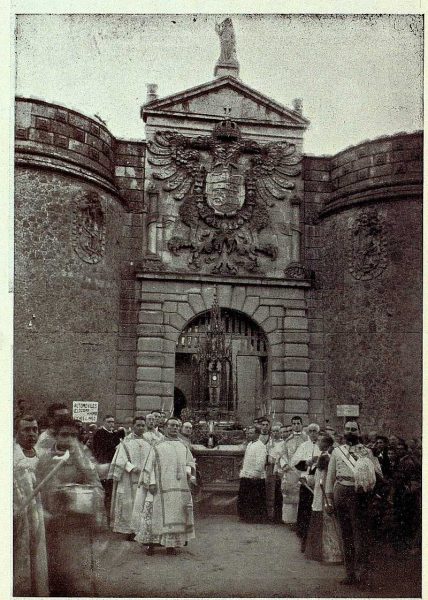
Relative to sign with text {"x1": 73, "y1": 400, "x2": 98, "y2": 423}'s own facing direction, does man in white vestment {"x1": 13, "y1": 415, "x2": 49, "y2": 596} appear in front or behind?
in front

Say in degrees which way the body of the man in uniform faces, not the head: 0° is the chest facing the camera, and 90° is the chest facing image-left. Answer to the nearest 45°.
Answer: approximately 0°

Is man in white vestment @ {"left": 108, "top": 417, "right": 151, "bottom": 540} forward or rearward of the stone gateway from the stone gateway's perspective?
forward

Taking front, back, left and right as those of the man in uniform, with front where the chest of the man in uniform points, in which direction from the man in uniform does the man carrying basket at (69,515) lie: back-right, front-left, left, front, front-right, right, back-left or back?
right

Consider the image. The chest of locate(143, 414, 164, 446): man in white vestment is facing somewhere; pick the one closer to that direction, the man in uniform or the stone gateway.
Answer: the man in uniform

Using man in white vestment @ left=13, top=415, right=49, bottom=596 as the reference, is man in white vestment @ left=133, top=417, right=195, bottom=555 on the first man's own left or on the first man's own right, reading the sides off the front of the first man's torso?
on the first man's own left

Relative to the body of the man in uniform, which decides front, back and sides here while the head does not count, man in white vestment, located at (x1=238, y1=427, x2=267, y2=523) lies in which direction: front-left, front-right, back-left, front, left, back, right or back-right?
back-right
